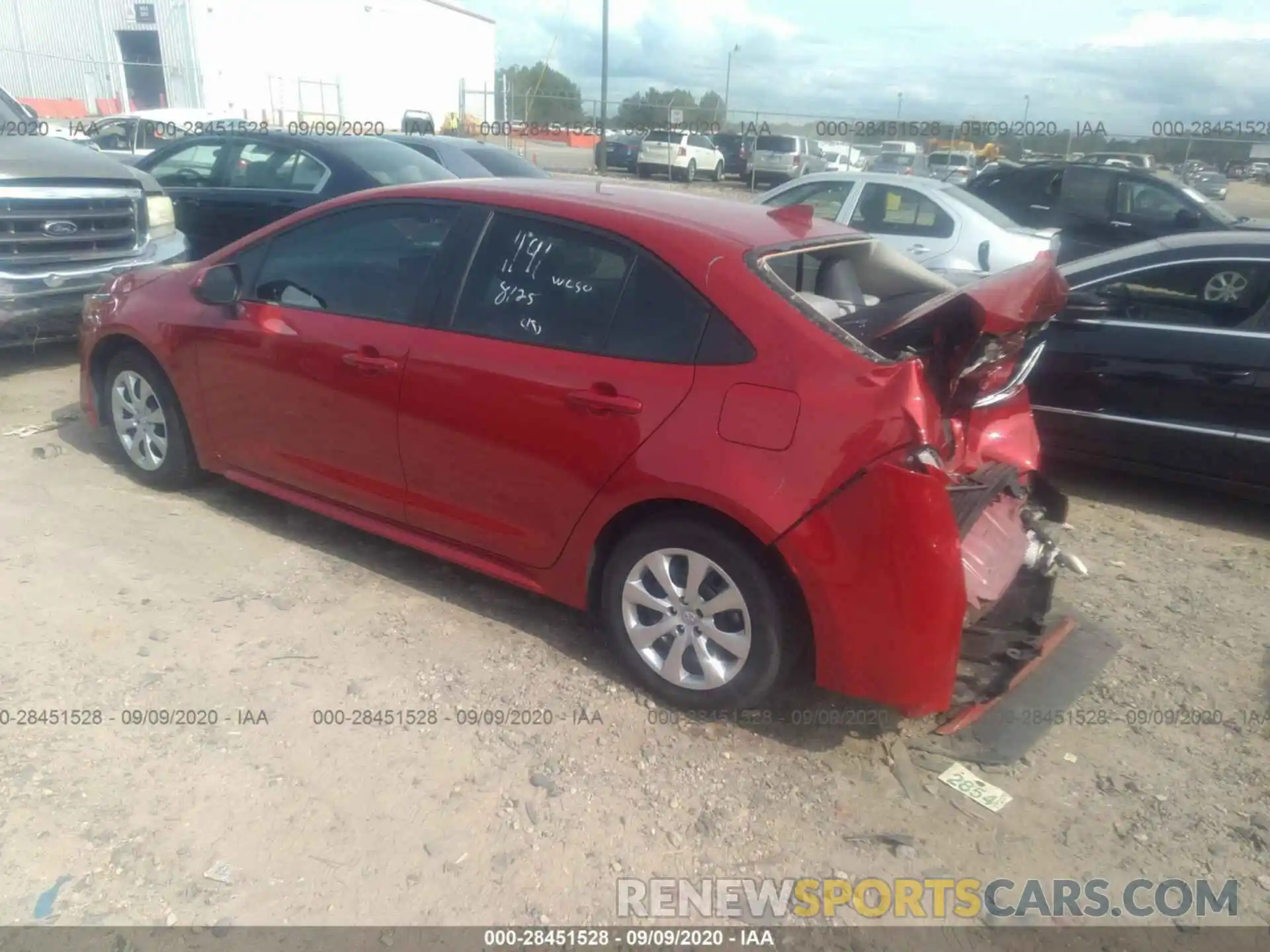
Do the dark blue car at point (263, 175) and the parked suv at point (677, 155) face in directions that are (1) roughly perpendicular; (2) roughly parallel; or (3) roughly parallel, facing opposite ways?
roughly perpendicular

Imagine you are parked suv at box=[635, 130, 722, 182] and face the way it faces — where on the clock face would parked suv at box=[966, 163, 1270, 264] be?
parked suv at box=[966, 163, 1270, 264] is roughly at 4 o'clock from parked suv at box=[635, 130, 722, 182].

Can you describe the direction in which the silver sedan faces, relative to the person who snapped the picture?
facing away from the viewer and to the left of the viewer

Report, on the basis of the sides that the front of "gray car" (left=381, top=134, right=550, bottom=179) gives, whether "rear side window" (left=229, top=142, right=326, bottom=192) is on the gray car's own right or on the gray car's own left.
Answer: on the gray car's own left

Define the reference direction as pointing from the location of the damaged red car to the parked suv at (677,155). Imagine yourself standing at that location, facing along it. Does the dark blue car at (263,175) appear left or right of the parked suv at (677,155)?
left

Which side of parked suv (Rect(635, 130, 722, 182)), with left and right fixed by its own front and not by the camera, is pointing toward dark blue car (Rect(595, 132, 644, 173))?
left

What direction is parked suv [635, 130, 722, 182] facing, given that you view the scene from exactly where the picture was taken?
facing away from the viewer and to the right of the viewer

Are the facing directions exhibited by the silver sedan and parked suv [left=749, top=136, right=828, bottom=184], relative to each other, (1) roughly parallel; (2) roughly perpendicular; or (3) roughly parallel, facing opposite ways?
roughly perpendicular

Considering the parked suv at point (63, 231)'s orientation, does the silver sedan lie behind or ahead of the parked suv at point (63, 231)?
ahead

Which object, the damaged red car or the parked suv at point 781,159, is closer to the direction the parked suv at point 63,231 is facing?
the damaged red car

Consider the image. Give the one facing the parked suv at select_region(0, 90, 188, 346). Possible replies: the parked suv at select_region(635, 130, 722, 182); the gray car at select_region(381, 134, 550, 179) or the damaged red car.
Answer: the damaged red car

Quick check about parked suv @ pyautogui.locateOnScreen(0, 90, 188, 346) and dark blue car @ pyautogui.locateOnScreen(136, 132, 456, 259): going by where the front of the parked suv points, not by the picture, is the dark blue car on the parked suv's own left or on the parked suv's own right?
on the parked suv's own left

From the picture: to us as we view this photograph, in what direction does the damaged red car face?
facing away from the viewer and to the left of the viewer

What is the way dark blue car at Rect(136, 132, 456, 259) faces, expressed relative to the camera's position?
facing away from the viewer and to the left of the viewer

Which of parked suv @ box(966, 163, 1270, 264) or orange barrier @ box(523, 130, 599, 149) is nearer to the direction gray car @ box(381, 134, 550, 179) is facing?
the orange barrier
